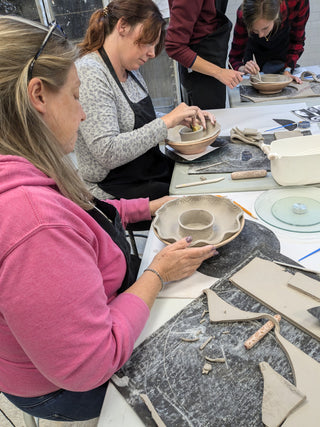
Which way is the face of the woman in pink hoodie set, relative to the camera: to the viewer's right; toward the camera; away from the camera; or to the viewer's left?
to the viewer's right

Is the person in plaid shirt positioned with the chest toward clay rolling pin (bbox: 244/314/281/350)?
yes

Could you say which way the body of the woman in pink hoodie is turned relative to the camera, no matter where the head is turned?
to the viewer's right

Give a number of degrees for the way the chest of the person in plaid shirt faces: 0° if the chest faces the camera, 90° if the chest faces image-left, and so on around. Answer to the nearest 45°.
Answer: approximately 0°
